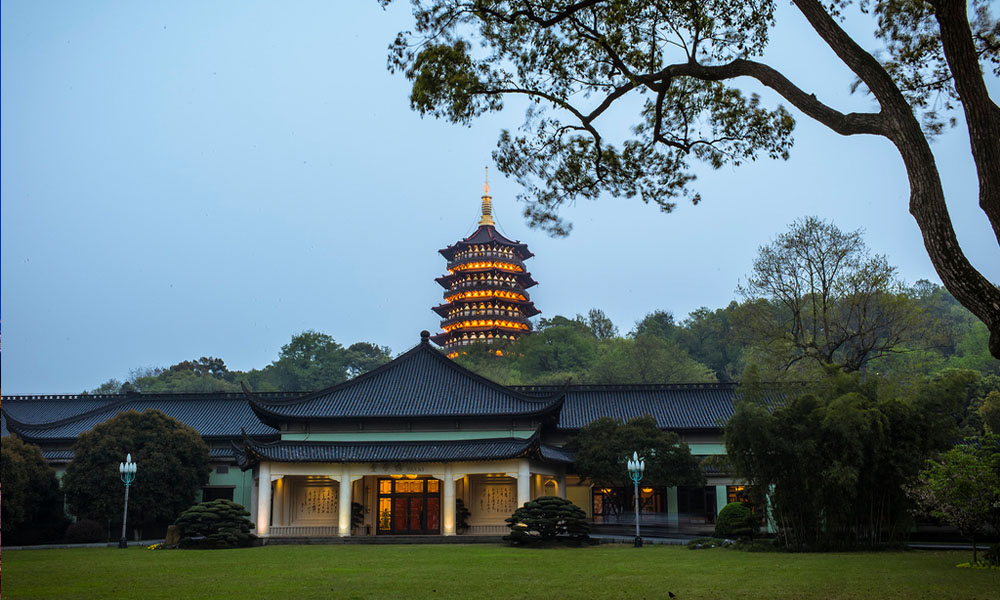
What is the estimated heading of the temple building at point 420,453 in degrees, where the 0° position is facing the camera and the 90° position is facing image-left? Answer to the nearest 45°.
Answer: approximately 0°

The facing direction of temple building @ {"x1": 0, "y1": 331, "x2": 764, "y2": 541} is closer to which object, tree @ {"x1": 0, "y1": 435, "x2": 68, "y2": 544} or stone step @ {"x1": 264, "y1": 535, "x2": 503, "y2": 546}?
the stone step

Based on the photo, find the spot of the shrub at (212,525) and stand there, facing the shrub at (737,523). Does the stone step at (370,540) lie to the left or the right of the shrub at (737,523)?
left

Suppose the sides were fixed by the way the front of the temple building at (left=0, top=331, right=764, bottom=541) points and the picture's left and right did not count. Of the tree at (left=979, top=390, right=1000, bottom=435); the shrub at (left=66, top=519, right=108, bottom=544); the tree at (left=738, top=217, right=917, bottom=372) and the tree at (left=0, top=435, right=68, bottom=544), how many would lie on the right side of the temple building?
2

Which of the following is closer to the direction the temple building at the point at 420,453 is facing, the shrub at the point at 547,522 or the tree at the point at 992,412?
the shrub

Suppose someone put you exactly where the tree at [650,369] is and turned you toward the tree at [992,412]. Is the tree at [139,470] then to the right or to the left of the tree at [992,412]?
right

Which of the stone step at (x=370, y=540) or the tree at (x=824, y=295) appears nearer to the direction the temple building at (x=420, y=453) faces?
the stone step

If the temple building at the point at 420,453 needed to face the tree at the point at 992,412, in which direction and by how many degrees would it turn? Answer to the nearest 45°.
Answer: approximately 45° to its left
